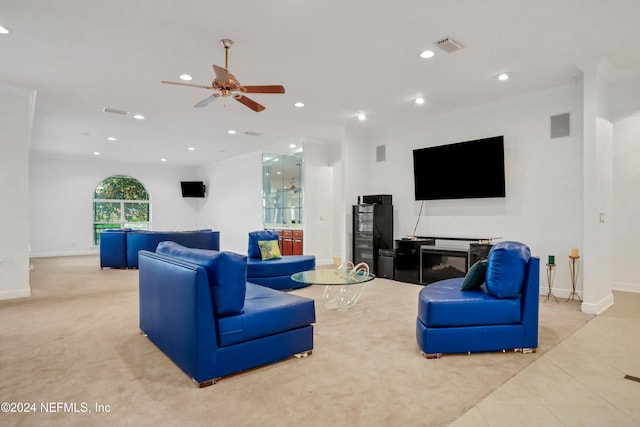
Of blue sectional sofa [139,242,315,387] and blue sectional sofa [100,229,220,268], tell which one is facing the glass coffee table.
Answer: blue sectional sofa [139,242,315,387]

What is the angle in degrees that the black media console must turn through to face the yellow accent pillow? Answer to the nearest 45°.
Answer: approximately 45° to its right

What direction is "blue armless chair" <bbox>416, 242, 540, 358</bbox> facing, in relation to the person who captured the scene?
facing to the left of the viewer

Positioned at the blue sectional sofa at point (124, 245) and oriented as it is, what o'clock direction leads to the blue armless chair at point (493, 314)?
The blue armless chair is roughly at 5 o'clock from the blue sectional sofa.

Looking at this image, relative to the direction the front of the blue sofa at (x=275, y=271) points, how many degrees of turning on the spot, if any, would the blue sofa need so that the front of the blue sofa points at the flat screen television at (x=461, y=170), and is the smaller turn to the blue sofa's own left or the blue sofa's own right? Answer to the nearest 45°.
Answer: approximately 45° to the blue sofa's own left

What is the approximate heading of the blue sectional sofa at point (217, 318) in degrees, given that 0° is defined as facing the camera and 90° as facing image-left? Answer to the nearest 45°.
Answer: approximately 225°

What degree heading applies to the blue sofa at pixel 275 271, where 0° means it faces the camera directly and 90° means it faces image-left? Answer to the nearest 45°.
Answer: approximately 315°

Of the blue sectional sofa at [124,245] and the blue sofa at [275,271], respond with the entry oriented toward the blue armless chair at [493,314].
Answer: the blue sofa

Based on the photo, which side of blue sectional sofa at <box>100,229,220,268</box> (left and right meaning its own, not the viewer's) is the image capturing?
back

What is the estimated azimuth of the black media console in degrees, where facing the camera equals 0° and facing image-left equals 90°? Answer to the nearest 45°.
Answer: approximately 0°
